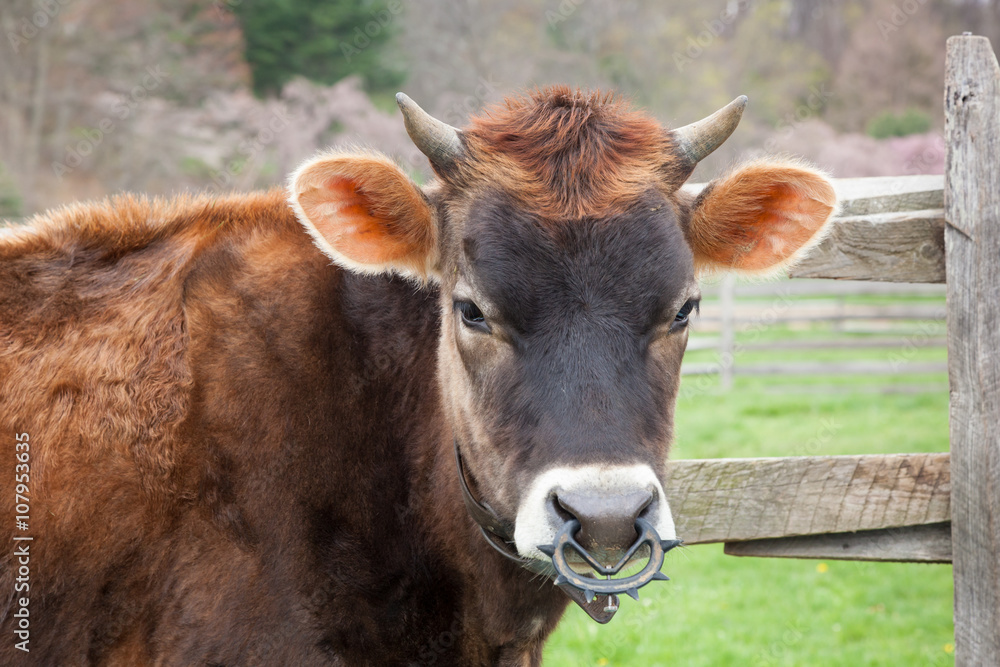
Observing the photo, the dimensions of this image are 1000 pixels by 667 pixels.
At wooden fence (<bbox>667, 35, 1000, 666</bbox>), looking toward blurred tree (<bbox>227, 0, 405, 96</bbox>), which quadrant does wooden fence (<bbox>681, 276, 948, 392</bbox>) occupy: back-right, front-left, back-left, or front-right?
front-right

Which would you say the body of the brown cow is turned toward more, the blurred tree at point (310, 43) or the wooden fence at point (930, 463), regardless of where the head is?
the wooden fence

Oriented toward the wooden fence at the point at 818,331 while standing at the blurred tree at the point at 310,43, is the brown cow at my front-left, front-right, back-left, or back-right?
front-right

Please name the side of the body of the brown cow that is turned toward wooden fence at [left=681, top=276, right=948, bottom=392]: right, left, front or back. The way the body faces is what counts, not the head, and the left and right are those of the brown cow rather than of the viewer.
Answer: left

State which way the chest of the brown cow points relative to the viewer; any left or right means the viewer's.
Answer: facing the viewer and to the right of the viewer

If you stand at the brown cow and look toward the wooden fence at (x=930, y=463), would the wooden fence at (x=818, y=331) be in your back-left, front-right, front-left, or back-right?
front-left

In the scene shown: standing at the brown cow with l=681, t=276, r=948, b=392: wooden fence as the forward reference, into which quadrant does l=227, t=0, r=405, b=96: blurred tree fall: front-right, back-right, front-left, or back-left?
front-left

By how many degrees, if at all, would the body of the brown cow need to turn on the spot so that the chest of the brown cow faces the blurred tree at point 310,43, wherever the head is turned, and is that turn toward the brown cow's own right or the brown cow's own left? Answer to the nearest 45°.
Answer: approximately 135° to the brown cow's own left

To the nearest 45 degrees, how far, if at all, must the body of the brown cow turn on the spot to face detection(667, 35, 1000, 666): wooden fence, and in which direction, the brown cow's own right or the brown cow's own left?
approximately 45° to the brown cow's own left
